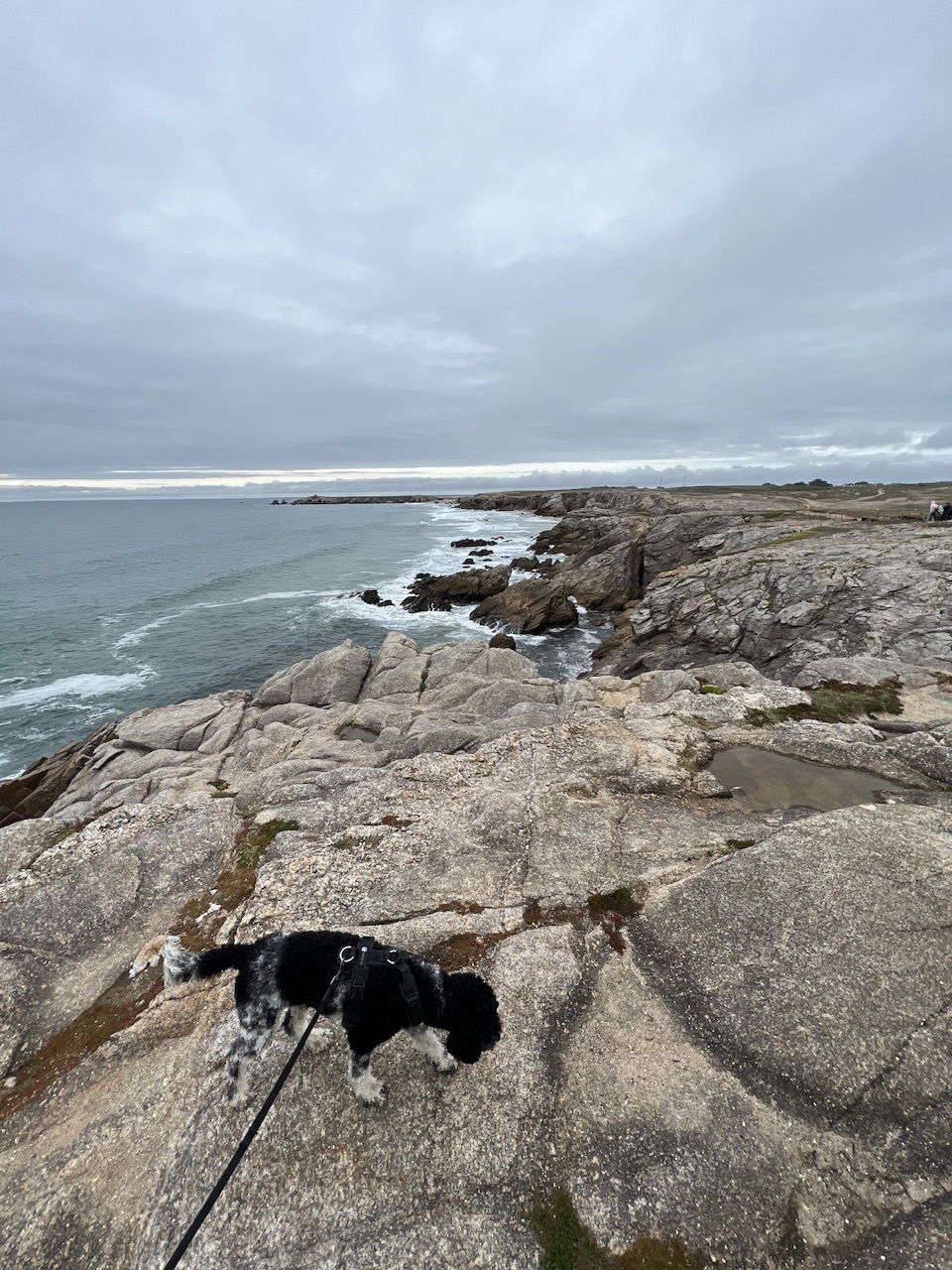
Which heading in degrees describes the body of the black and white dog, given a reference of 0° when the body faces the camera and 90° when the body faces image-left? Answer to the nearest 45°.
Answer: approximately 270°

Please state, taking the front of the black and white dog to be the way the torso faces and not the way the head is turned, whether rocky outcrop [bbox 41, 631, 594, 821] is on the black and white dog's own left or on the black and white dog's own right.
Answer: on the black and white dog's own left

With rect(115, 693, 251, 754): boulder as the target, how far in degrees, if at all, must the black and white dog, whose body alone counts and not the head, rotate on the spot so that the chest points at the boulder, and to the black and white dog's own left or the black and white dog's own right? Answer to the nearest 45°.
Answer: approximately 90° to the black and white dog's own left

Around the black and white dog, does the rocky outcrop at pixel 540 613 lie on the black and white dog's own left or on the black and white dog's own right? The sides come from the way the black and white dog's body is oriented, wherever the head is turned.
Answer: on the black and white dog's own left

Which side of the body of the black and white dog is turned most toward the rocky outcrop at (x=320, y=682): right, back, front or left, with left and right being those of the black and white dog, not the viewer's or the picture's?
left

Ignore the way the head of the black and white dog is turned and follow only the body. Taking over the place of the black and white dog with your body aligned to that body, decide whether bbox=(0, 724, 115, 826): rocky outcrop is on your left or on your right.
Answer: on your left

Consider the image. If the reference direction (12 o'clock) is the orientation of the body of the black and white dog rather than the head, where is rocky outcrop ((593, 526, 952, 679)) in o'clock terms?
The rocky outcrop is roughly at 11 o'clock from the black and white dog.

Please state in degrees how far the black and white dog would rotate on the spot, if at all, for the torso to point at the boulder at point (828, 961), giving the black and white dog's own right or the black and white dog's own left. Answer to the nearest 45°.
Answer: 0° — it already faces it

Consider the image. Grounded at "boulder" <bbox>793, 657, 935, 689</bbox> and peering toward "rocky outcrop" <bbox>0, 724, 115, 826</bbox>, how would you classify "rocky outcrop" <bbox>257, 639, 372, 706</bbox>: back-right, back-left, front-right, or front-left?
front-right
